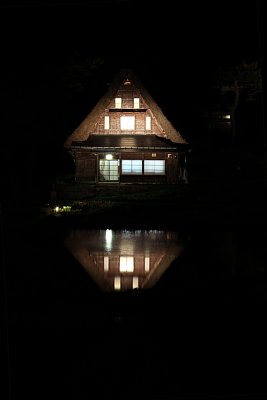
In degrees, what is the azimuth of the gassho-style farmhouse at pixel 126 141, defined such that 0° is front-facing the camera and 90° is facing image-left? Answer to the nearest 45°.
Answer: approximately 0°

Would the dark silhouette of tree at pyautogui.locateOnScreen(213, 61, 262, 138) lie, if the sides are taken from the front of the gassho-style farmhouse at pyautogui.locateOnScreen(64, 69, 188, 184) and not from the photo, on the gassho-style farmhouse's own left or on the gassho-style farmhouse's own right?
on the gassho-style farmhouse's own left
